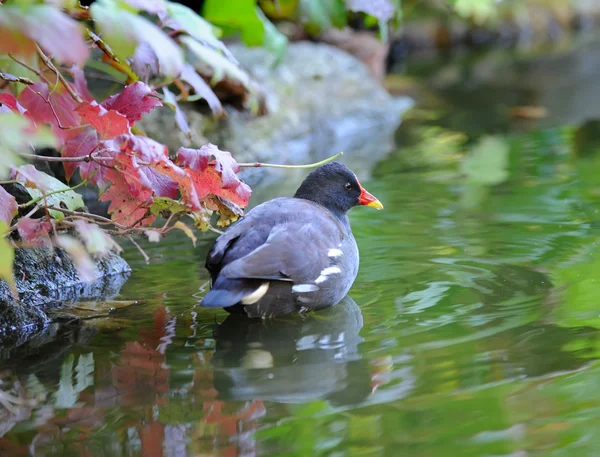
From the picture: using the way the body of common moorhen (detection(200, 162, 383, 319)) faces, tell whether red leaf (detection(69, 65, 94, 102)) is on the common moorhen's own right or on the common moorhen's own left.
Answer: on the common moorhen's own left

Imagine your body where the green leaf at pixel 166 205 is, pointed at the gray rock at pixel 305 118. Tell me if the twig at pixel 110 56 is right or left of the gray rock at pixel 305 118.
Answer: left

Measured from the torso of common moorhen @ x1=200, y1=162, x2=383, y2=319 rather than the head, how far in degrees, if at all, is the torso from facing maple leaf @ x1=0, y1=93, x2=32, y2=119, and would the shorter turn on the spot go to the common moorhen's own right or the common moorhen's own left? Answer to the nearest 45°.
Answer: approximately 135° to the common moorhen's own left

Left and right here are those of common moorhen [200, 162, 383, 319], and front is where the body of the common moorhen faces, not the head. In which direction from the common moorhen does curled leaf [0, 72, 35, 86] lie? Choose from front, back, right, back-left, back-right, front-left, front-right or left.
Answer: back-left

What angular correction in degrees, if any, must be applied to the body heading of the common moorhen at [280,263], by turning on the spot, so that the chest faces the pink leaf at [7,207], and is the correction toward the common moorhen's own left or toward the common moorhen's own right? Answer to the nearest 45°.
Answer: approximately 180°

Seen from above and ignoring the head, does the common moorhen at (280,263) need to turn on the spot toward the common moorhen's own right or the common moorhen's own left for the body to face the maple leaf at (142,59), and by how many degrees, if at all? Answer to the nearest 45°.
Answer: approximately 90° to the common moorhen's own left

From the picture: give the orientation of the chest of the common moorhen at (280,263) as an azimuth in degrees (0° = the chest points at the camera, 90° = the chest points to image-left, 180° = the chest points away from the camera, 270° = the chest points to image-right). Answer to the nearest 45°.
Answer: approximately 225°

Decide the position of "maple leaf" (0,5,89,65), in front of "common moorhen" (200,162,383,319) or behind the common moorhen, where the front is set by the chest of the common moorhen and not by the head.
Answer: behind

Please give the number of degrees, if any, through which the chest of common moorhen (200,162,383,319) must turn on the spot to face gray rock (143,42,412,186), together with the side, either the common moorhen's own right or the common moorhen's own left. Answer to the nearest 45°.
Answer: approximately 45° to the common moorhen's own left

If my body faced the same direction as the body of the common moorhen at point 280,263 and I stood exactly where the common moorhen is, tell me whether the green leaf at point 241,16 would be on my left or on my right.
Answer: on my left

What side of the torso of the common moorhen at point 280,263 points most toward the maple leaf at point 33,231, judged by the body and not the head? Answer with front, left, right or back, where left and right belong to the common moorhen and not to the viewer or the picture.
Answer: back

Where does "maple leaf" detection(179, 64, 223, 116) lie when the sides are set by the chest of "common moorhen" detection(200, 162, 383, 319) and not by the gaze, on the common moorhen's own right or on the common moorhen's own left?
on the common moorhen's own left
